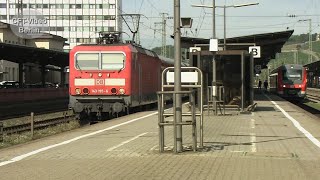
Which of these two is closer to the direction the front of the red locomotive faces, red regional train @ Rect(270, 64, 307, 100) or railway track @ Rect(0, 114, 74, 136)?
the railway track

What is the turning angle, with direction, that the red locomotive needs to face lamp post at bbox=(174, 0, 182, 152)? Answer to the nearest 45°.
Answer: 0° — it already faces it

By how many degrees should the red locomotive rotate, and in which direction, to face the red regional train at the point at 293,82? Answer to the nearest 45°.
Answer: approximately 135° to its left

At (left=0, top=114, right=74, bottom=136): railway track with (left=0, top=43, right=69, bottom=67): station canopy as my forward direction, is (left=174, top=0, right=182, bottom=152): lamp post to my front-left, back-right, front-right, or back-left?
back-right

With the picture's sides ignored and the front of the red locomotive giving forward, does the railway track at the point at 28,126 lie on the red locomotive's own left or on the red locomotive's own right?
on the red locomotive's own right

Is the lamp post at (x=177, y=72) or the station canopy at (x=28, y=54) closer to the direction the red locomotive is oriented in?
the lamp post

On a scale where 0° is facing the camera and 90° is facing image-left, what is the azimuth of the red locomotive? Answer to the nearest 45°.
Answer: approximately 0°
